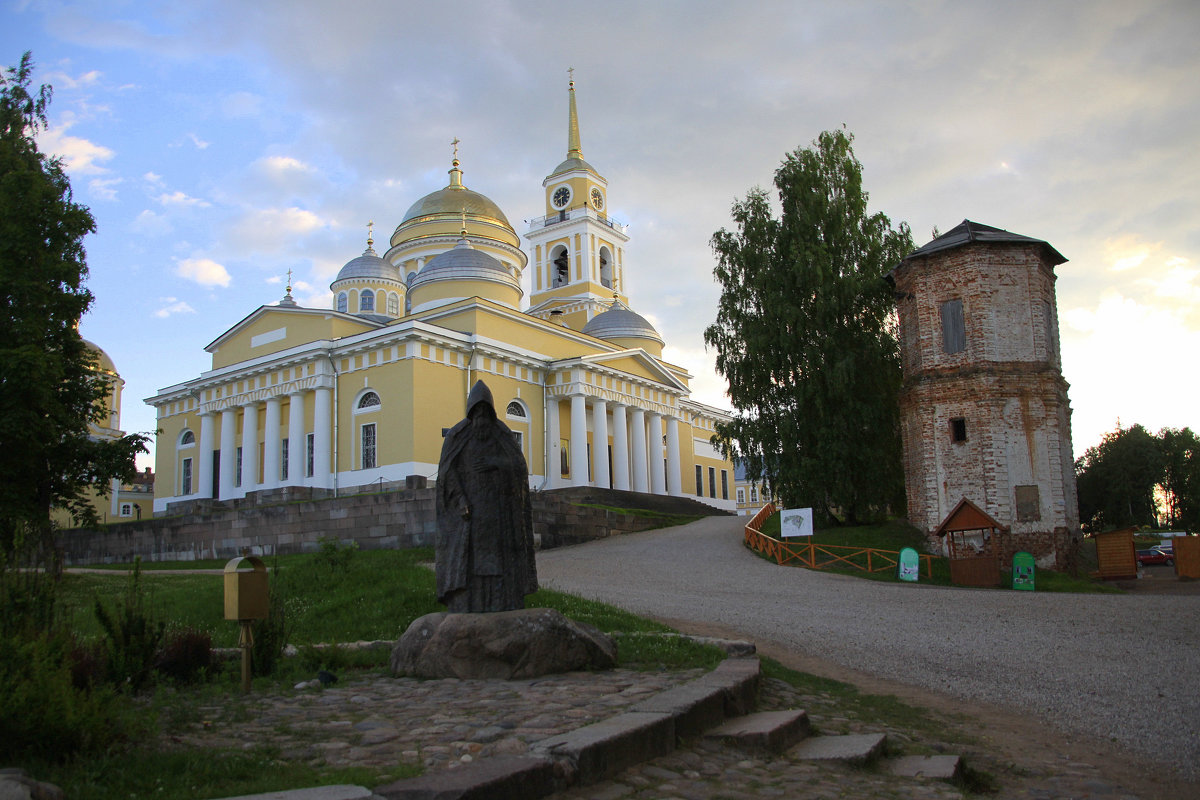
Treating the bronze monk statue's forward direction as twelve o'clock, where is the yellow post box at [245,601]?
The yellow post box is roughly at 2 o'clock from the bronze monk statue.

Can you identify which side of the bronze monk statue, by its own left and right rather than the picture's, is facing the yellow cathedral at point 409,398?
back

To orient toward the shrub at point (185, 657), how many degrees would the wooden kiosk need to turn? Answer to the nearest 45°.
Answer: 0° — it already faces it

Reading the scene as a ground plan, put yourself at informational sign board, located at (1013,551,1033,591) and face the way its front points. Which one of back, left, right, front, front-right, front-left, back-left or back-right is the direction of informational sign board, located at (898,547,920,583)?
right

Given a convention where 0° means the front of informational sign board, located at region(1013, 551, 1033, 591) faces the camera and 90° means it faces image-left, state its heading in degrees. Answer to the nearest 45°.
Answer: approximately 0°

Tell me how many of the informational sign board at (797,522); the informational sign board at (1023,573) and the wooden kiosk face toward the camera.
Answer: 3

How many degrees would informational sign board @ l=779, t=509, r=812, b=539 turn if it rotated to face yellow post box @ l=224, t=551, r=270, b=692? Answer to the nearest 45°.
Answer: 0° — it already faces it

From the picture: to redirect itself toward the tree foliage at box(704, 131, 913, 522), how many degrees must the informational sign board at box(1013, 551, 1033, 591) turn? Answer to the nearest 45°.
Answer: approximately 135° to its right

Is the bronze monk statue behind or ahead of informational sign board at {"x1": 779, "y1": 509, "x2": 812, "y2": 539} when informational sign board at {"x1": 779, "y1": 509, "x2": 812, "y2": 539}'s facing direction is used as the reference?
ahead

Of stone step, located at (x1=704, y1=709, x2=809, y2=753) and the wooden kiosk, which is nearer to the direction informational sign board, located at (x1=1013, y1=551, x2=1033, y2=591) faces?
the stone step

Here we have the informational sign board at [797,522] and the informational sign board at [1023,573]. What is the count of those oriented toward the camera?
2

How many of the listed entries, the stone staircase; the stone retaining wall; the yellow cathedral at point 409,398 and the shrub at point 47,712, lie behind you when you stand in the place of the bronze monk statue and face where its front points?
2

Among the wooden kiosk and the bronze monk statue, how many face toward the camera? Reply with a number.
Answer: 2

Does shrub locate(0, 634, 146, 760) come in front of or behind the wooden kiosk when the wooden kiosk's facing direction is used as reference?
in front

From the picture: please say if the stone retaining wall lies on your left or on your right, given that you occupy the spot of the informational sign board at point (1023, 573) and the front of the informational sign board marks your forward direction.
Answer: on your right
